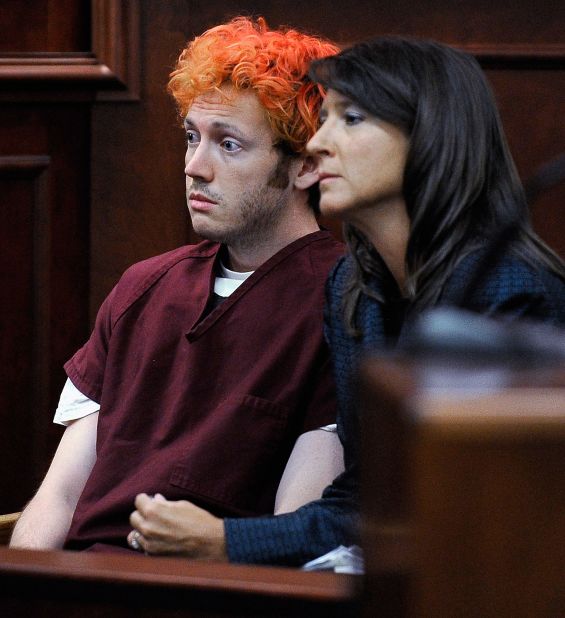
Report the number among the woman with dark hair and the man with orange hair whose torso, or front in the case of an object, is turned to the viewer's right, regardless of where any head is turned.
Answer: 0

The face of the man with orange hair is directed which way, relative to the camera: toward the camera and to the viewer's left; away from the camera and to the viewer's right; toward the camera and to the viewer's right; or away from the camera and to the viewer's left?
toward the camera and to the viewer's left

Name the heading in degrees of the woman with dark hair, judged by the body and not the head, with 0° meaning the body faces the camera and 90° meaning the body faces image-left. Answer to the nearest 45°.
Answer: approximately 45°

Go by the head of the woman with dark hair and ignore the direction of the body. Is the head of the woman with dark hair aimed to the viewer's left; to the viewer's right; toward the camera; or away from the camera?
to the viewer's left

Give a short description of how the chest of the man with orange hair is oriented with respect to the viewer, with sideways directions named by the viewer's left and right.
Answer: facing the viewer and to the left of the viewer
